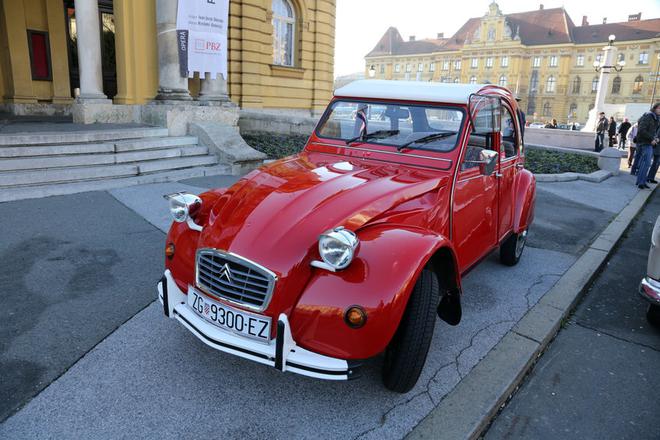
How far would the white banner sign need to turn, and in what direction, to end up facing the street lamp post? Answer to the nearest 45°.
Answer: approximately 135° to its left

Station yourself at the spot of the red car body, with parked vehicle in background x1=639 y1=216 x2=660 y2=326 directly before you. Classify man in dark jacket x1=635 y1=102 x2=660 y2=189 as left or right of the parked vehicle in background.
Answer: left

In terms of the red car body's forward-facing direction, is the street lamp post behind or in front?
behind

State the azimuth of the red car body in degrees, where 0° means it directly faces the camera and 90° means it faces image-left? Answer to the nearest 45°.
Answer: approximately 45°

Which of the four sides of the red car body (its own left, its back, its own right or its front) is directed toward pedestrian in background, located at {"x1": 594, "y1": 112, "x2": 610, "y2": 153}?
back

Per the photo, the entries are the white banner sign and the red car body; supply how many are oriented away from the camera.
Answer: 0

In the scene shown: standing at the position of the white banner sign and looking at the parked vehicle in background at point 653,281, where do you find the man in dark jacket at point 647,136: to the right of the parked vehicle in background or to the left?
left

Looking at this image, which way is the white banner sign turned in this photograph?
toward the camera

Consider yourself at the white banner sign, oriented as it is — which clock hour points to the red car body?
The red car body is roughly at 12 o'clock from the white banner sign.
